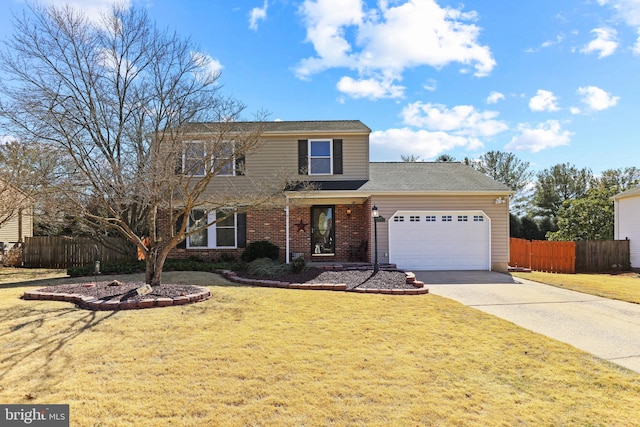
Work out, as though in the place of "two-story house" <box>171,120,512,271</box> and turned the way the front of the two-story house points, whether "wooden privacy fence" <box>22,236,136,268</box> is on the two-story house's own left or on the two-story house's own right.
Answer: on the two-story house's own right

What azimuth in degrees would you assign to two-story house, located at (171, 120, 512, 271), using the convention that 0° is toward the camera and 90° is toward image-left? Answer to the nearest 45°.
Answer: approximately 0°

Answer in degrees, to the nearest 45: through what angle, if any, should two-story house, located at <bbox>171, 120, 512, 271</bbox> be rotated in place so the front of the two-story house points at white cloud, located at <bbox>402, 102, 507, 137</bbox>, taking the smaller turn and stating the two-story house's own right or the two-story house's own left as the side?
approximately 135° to the two-story house's own left

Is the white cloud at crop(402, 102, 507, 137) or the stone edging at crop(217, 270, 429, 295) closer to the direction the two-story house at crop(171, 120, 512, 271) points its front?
the stone edging

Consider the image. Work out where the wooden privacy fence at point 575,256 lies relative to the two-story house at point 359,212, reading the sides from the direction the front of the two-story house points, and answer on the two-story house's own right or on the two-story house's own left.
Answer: on the two-story house's own left
